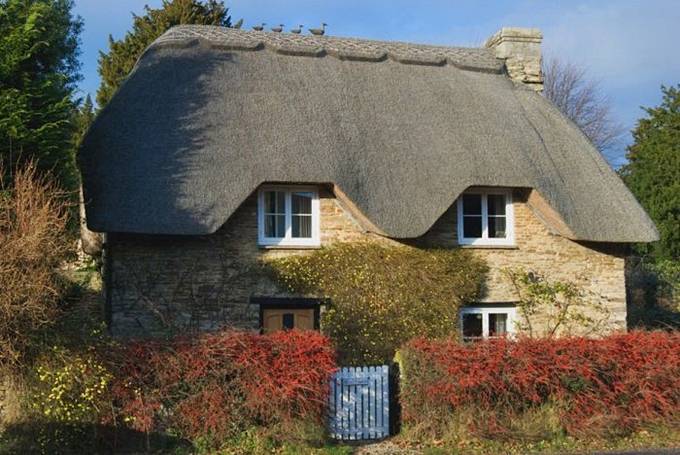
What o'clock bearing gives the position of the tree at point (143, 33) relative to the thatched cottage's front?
The tree is roughly at 5 o'clock from the thatched cottage.

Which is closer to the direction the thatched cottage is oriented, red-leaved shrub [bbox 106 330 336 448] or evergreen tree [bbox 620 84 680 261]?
the red-leaved shrub

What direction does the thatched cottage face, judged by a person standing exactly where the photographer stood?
facing the viewer

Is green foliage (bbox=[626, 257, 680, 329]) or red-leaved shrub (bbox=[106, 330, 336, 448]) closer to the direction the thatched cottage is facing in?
the red-leaved shrub

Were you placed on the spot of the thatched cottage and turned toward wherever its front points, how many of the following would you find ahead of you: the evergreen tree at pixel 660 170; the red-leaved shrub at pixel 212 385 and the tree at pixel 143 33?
1

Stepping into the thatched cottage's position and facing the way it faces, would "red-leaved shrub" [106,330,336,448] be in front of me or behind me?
in front

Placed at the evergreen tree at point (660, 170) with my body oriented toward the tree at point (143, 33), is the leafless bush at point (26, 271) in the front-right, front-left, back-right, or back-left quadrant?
front-left

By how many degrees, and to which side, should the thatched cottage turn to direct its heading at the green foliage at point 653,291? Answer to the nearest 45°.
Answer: approximately 135° to its left

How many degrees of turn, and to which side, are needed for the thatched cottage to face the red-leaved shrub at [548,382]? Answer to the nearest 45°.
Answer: approximately 45° to its left

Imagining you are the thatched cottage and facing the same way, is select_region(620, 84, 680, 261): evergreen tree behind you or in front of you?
behind

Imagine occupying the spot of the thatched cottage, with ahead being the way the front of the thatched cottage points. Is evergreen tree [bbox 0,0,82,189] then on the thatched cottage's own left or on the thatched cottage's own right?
on the thatched cottage's own right

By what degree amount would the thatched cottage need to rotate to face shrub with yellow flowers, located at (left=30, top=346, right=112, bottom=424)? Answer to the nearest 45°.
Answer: approximately 45° to its right
